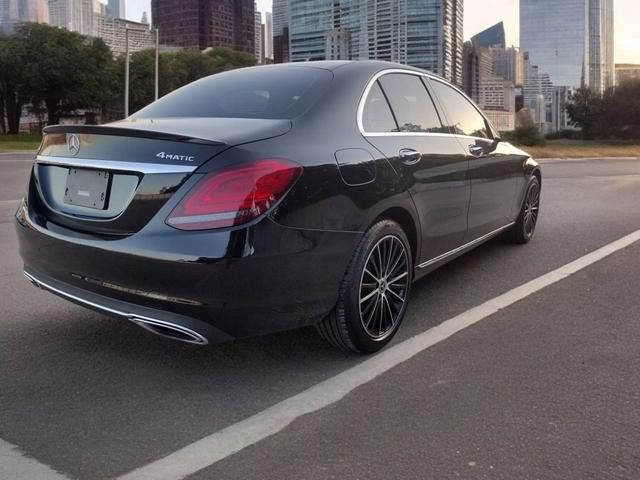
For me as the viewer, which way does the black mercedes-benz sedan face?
facing away from the viewer and to the right of the viewer
